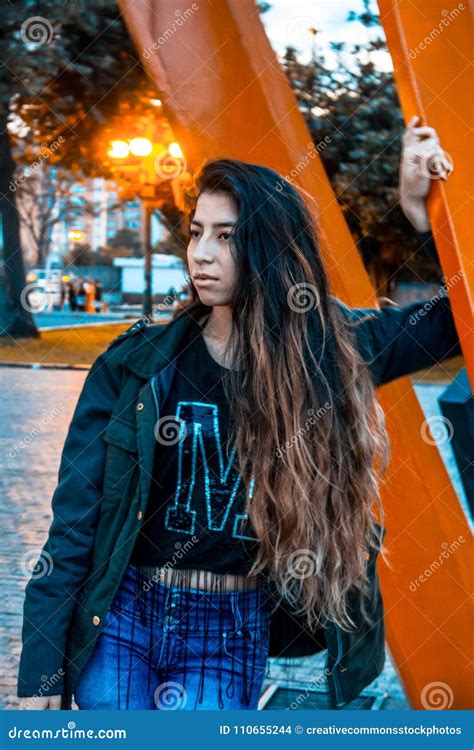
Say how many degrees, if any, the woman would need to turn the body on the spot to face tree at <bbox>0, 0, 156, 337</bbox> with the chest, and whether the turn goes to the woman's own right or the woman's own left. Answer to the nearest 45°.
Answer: approximately 180°

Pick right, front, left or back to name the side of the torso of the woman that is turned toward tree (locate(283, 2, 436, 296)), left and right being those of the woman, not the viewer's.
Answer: back

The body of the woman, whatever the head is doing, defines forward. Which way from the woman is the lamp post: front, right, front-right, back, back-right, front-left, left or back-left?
back

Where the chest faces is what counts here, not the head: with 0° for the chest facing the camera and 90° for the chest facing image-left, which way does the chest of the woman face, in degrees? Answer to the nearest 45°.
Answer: approximately 0°
